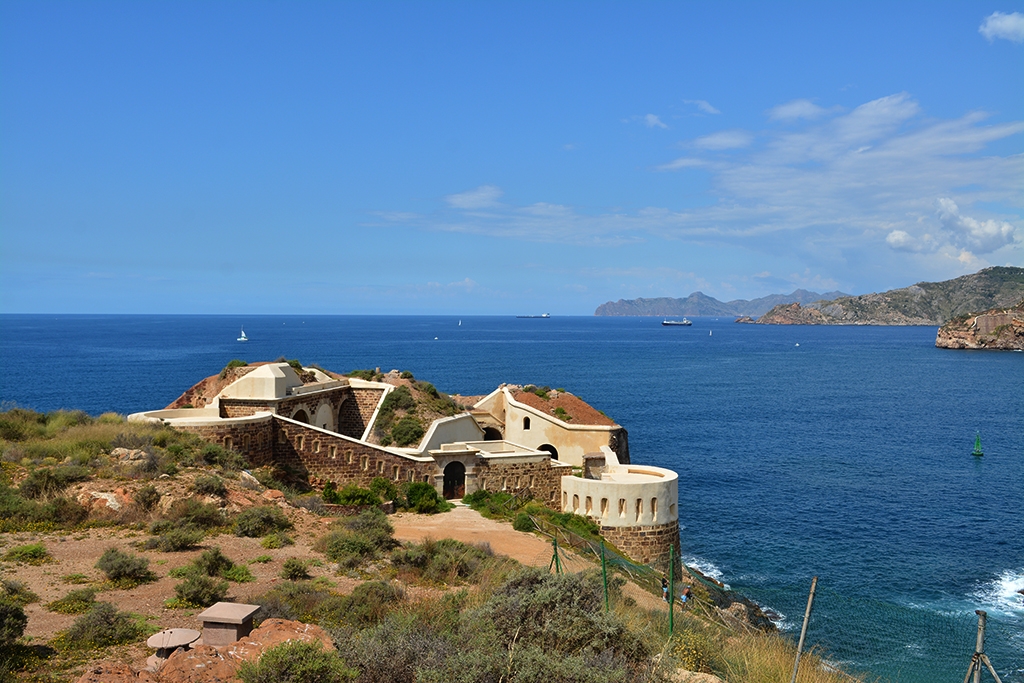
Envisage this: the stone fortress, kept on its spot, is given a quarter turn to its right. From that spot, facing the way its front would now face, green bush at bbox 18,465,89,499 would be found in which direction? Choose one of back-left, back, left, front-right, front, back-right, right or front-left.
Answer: front-left

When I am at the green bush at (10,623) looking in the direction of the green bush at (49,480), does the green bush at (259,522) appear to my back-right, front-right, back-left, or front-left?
front-right

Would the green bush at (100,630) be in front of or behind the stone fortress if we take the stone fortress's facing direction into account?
in front

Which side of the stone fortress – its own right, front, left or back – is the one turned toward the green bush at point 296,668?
front

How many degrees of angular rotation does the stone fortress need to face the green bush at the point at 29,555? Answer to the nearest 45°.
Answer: approximately 45° to its right

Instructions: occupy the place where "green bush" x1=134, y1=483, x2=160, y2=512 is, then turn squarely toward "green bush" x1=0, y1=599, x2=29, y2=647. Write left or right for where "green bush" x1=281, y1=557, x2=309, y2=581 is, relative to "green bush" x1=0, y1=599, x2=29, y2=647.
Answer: left

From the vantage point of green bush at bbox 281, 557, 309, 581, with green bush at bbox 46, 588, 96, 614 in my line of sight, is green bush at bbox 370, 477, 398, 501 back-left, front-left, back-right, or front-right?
back-right

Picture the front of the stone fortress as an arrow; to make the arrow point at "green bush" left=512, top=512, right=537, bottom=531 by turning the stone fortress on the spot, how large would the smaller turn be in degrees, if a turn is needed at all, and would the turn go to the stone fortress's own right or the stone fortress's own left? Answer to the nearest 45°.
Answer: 0° — it already faces it

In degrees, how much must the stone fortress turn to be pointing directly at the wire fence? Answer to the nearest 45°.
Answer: approximately 45° to its left

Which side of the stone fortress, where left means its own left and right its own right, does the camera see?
front

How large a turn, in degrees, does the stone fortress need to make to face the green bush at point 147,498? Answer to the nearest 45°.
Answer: approximately 45° to its right

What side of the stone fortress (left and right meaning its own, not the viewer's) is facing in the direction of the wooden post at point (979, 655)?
front

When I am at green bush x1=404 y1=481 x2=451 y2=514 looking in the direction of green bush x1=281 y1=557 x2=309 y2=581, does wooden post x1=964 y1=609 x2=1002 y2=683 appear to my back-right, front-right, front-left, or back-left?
front-left

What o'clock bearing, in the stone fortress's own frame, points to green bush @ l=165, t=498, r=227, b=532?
The green bush is roughly at 1 o'clock from the stone fortress.

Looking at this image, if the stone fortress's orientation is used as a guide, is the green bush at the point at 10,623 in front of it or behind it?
in front
